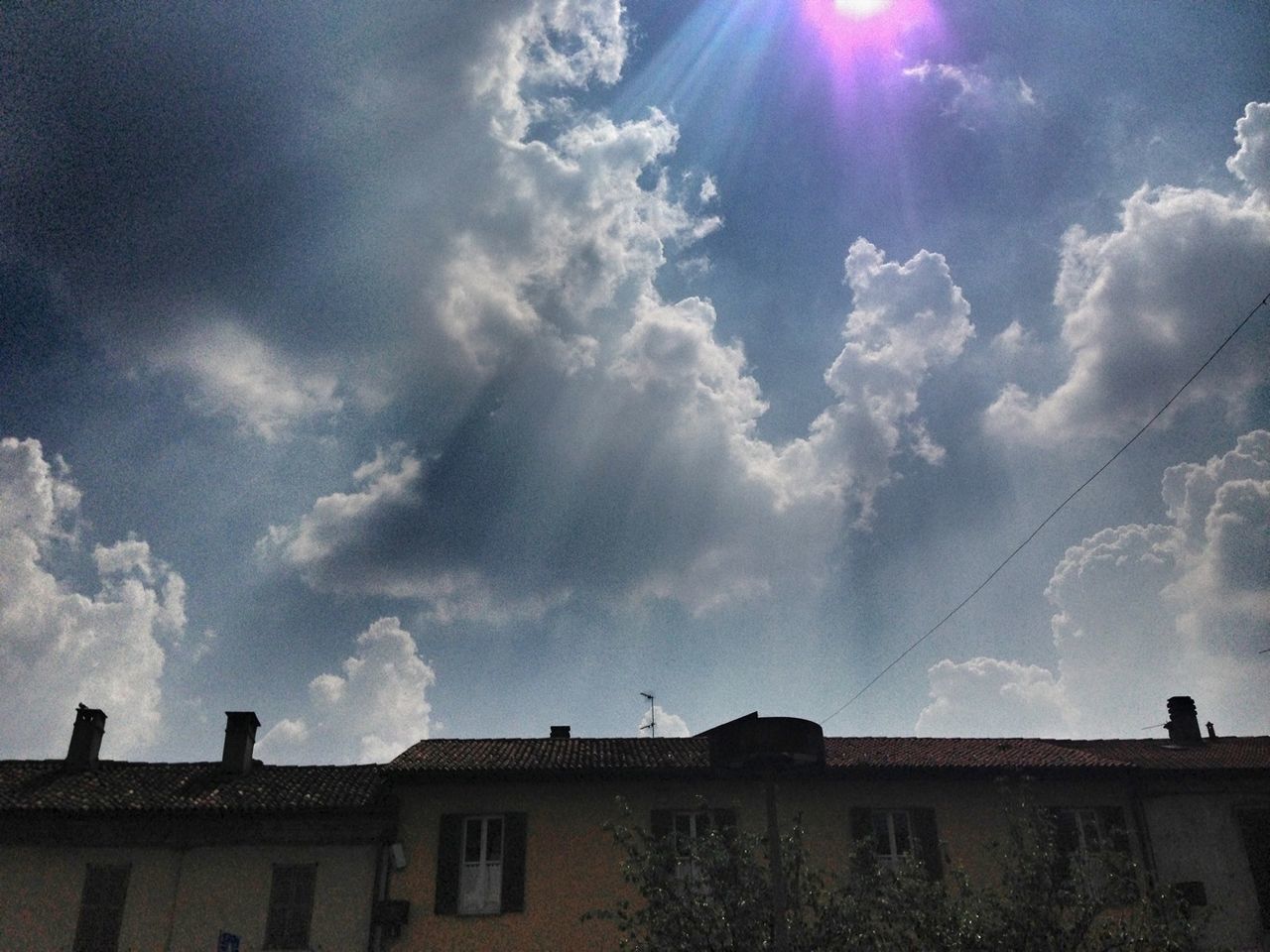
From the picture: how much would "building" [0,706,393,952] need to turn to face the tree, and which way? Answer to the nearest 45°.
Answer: approximately 45° to its left

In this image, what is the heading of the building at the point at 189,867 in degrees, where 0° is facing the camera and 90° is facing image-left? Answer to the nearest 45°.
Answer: approximately 0°

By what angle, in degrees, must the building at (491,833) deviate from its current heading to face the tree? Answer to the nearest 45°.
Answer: approximately 45° to its left
